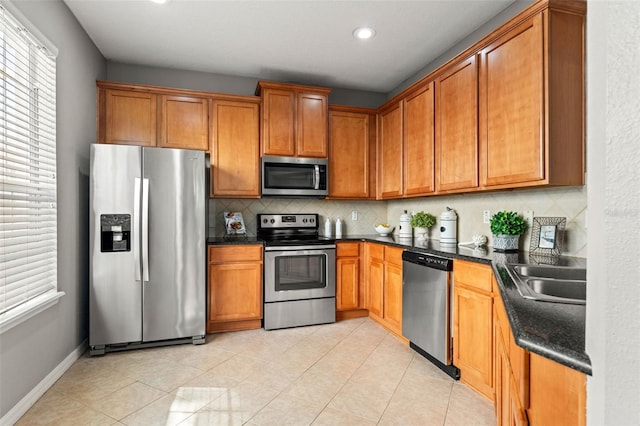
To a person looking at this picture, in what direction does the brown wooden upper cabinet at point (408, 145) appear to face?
facing the viewer and to the left of the viewer

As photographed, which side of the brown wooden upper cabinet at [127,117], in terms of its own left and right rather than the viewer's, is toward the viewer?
front

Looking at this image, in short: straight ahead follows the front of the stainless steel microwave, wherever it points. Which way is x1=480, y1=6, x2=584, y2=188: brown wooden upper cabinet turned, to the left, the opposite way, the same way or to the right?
to the right

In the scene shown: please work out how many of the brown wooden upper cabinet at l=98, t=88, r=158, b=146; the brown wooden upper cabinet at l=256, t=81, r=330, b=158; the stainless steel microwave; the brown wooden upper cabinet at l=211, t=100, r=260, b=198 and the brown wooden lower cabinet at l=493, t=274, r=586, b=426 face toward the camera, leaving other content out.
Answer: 4

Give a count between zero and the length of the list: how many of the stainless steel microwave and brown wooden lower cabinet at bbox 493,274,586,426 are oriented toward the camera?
1

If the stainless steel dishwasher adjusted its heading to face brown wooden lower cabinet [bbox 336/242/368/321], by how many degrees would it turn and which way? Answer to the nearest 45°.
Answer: approximately 90° to its right

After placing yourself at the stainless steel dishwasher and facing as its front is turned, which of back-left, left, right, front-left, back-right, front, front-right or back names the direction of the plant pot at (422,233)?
back-right

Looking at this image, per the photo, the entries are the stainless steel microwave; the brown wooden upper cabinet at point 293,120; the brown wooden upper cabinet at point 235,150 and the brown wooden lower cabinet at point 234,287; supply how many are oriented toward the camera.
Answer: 4

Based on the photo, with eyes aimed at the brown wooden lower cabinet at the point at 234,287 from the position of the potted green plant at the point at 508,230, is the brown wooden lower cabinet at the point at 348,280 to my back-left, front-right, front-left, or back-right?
front-right

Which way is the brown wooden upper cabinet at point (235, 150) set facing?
toward the camera

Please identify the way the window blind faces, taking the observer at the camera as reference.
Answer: facing the viewer and to the right of the viewer

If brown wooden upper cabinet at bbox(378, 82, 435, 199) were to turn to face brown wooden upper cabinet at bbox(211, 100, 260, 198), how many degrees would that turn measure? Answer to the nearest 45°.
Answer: approximately 45° to its right

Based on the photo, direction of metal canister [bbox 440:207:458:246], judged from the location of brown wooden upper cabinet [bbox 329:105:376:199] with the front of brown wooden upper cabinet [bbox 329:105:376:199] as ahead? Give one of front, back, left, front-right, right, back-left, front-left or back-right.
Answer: front

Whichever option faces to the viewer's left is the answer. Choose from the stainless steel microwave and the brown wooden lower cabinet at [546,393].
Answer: the brown wooden lower cabinet

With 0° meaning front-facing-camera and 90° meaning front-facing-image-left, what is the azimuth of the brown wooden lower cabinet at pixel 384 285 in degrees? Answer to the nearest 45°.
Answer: approximately 45°
